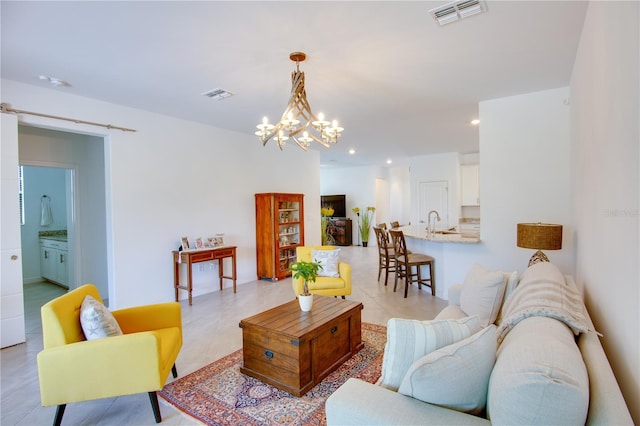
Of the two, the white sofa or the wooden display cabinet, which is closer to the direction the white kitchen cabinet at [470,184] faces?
the white sofa

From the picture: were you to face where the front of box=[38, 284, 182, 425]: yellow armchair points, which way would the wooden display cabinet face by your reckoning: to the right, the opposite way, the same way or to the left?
to the right

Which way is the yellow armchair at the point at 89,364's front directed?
to the viewer's right

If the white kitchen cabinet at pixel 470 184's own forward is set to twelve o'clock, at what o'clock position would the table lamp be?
The table lamp is roughly at 12 o'clock from the white kitchen cabinet.

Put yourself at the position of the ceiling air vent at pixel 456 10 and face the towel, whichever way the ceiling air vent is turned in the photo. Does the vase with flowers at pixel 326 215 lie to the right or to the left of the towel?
right

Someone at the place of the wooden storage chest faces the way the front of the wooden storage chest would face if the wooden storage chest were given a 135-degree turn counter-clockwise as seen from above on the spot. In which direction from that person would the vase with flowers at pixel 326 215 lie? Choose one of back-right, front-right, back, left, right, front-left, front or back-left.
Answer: front

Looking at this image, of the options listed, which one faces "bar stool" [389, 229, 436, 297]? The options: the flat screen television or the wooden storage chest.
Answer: the flat screen television

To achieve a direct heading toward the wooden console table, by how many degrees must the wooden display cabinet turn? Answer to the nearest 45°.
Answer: approximately 90° to its right

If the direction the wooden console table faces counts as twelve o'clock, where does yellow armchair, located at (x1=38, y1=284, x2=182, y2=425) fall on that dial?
The yellow armchair is roughly at 2 o'clock from the wooden console table.
